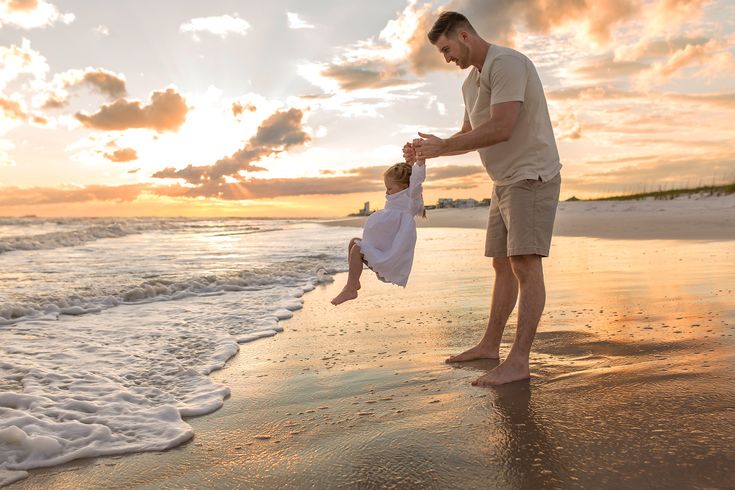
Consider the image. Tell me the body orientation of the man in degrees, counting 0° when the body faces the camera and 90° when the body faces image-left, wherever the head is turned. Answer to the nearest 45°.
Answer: approximately 90°

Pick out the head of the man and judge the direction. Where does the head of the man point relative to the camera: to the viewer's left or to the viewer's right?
to the viewer's left
